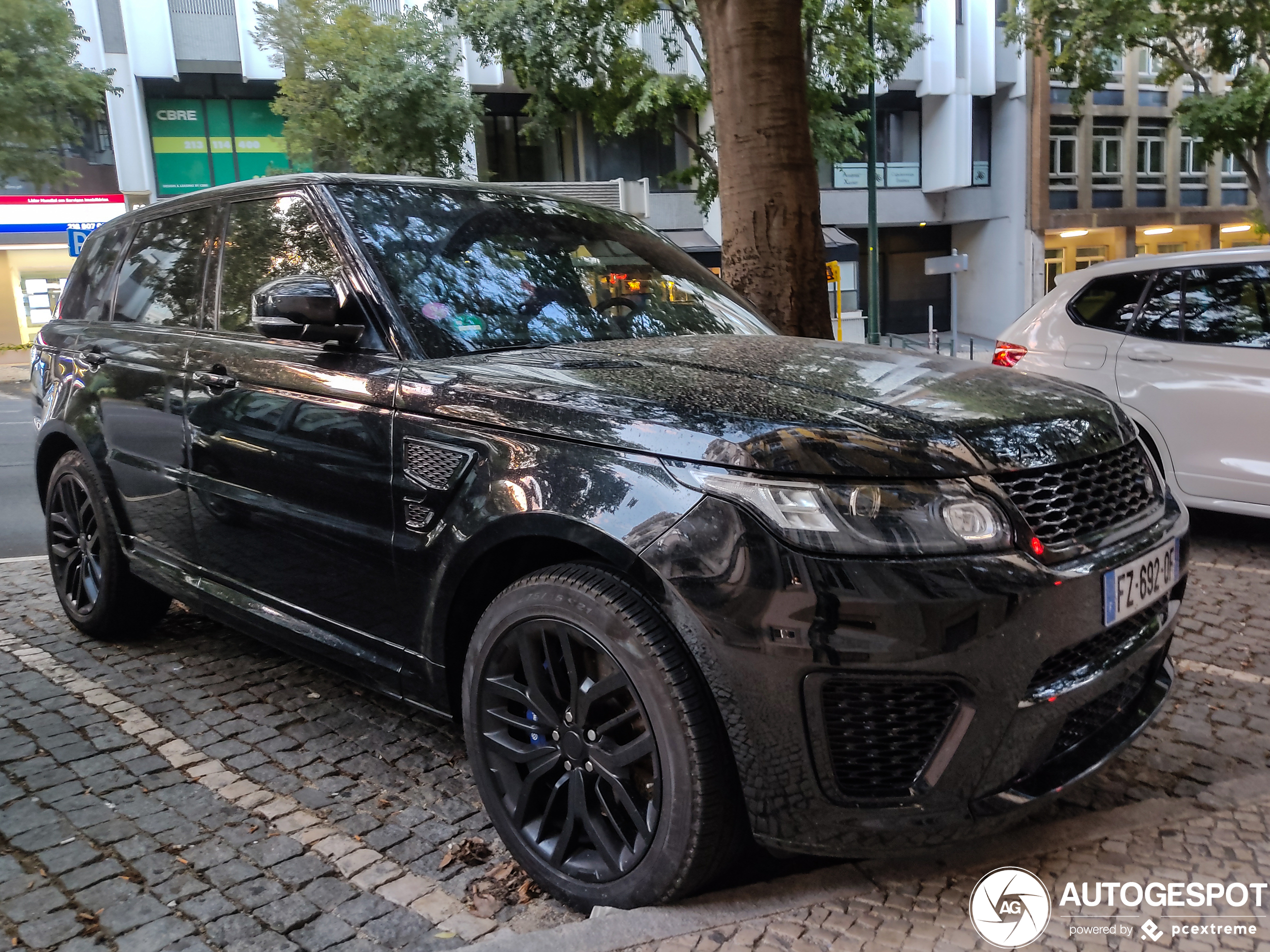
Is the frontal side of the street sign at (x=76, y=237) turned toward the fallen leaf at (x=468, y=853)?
yes

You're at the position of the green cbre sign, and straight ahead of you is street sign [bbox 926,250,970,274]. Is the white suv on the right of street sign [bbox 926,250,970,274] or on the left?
right

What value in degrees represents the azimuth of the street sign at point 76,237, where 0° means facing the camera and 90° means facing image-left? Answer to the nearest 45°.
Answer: approximately 0°

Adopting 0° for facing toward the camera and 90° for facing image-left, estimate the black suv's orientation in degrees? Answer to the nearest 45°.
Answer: approximately 315°

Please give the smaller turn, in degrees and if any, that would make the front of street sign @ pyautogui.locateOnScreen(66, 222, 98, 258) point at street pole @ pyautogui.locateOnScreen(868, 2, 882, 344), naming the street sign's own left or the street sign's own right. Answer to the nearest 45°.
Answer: approximately 90° to the street sign's own left

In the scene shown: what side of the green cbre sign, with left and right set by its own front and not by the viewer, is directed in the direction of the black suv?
front

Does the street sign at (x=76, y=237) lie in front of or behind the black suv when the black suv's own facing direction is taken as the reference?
behind

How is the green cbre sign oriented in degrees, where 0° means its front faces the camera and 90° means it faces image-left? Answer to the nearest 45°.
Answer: approximately 0°
